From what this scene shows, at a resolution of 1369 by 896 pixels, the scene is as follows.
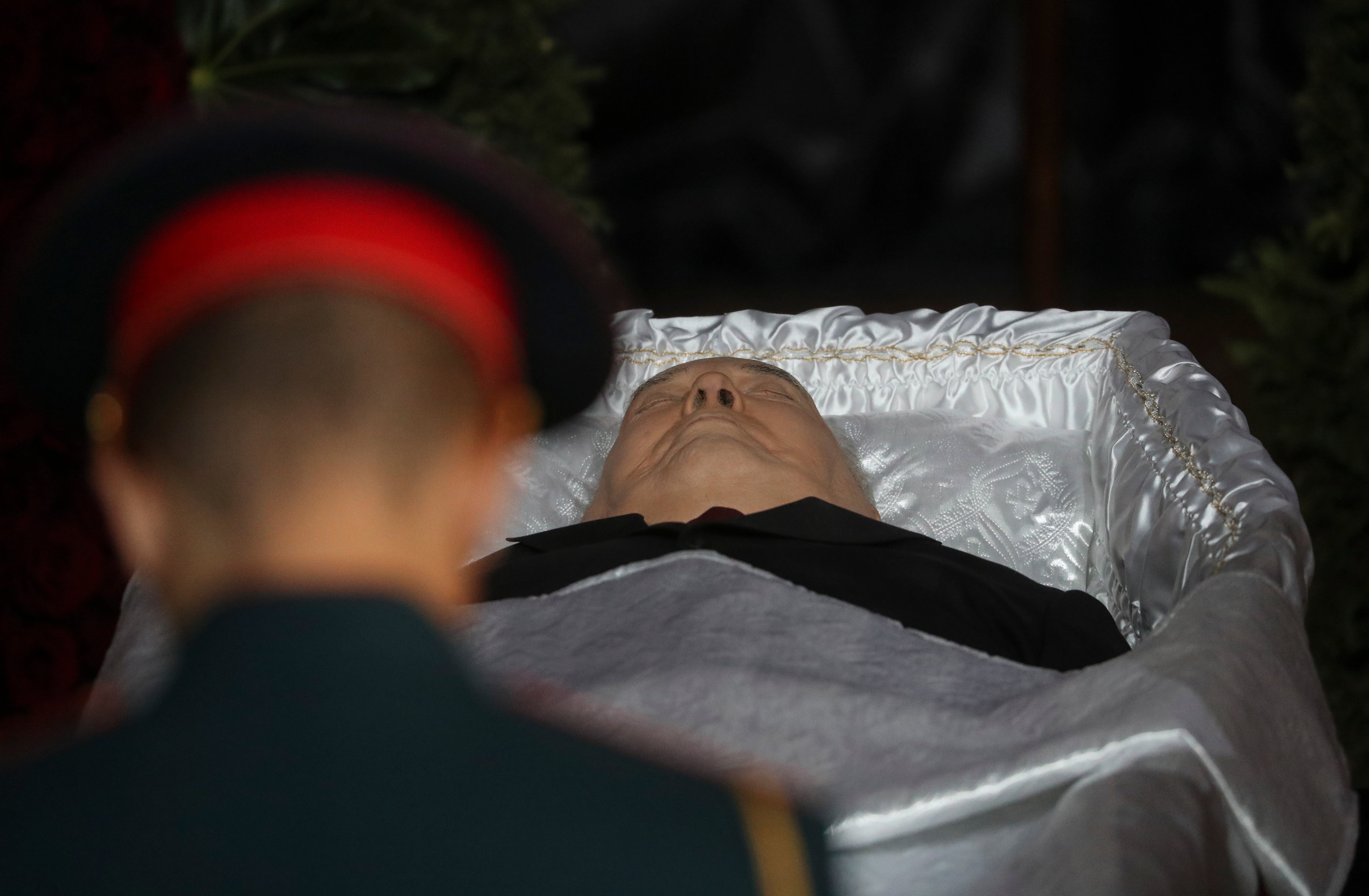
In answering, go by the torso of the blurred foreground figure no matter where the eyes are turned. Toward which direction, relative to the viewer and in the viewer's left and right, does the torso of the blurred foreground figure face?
facing away from the viewer
